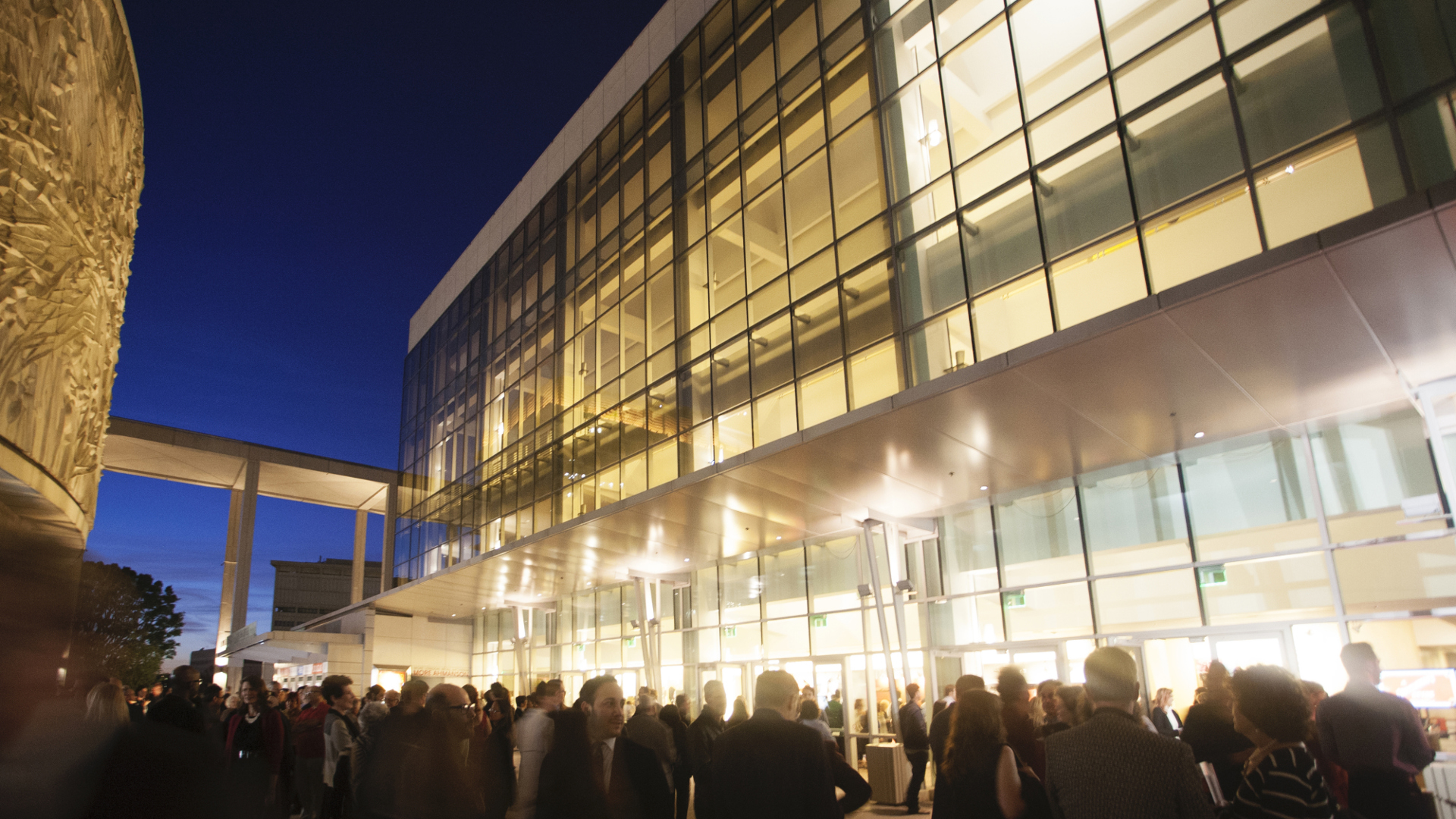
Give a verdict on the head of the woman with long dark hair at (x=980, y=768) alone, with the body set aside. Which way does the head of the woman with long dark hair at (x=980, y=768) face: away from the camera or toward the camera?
away from the camera

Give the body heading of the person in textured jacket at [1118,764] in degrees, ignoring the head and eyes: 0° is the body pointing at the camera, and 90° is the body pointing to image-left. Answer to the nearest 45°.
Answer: approximately 180°

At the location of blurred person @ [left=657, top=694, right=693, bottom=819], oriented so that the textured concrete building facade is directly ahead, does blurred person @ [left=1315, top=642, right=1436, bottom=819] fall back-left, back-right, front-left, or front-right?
back-left

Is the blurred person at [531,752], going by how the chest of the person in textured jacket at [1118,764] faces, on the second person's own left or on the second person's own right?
on the second person's own left

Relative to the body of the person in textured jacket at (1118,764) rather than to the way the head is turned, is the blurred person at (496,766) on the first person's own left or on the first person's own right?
on the first person's own left

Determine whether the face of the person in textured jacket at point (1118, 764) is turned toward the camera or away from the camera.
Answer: away from the camera

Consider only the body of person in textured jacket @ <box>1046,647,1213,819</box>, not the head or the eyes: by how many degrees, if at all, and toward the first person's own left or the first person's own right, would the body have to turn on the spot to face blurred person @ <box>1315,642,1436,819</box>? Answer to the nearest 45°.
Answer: approximately 45° to the first person's own right
